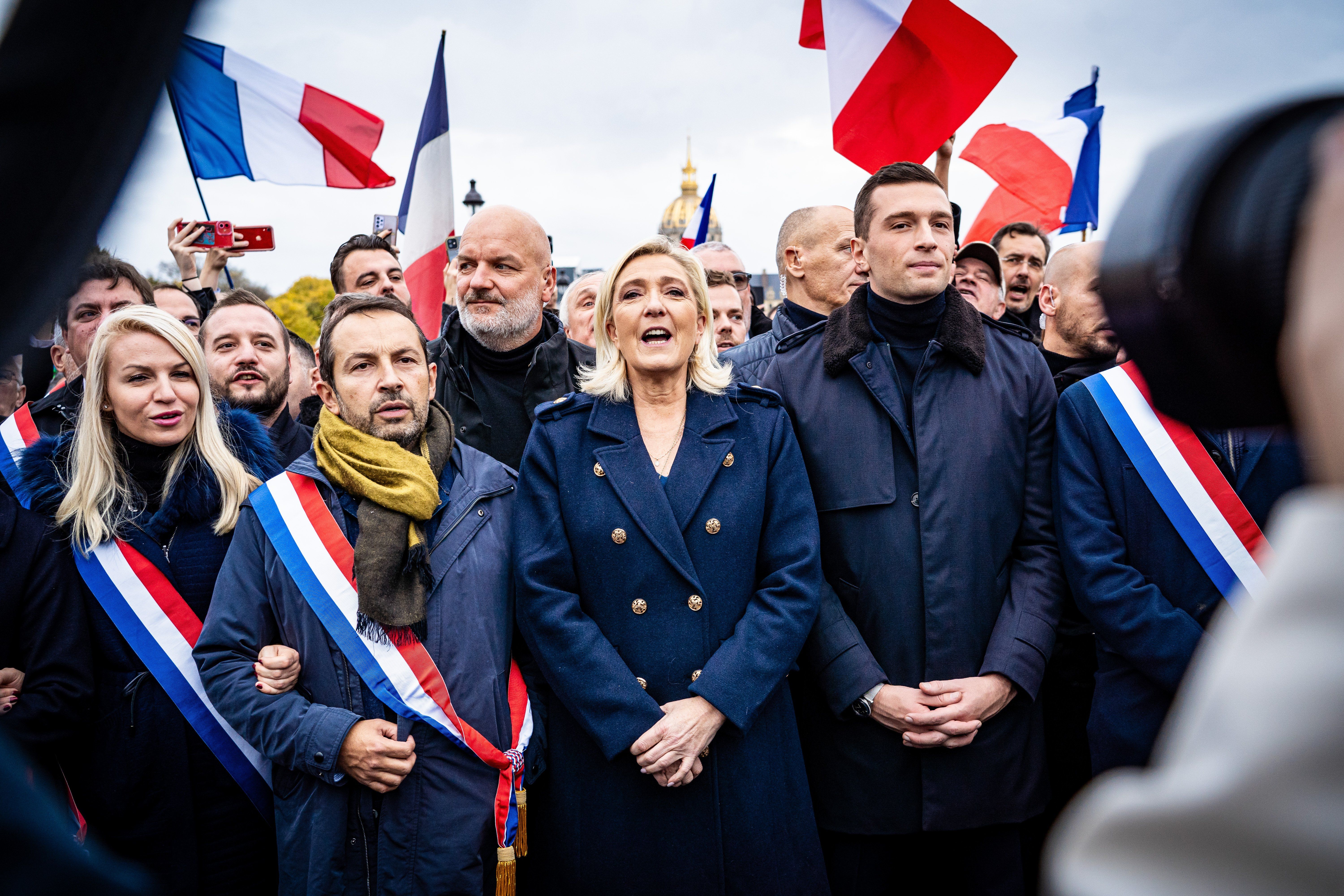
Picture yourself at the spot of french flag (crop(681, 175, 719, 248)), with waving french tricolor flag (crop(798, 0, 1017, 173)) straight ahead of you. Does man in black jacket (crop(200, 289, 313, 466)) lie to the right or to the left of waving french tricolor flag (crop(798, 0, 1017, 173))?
right

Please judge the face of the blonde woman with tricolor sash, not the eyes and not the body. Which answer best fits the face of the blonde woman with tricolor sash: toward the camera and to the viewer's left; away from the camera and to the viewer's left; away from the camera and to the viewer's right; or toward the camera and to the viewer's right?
toward the camera and to the viewer's right

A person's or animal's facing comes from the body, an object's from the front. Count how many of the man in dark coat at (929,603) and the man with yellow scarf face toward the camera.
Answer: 2

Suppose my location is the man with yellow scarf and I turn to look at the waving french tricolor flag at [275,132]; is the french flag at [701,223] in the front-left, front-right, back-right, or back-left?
front-right

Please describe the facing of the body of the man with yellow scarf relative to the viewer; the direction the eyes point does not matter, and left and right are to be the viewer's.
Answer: facing the viewer

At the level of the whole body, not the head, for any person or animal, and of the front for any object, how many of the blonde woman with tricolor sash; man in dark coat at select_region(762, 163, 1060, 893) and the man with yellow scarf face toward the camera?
3

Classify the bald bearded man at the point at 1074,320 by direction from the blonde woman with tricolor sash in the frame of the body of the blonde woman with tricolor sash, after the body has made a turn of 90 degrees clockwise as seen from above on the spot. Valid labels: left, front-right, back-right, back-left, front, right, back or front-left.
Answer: back

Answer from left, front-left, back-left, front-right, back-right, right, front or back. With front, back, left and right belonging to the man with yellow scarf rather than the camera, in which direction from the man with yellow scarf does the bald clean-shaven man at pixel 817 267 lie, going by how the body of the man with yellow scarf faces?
back-left

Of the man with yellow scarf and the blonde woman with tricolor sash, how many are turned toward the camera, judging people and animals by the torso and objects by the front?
2

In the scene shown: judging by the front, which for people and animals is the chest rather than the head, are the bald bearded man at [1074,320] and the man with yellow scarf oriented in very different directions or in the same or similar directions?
same or similar directions

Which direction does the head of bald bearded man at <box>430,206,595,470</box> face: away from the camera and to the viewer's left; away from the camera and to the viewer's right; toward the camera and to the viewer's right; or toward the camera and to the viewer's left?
toward the camera and to the viewer's left

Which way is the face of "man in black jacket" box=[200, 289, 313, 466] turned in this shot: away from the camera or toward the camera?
toward the camera

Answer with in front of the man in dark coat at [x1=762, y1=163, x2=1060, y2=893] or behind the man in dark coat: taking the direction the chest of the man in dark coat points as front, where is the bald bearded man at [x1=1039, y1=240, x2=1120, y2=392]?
behind

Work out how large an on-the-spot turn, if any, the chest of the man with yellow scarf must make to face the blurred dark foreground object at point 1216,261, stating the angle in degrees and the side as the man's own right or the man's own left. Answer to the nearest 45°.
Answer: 0° — they already face it

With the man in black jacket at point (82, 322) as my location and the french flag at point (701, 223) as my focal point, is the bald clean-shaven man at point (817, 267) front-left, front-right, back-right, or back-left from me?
front-right

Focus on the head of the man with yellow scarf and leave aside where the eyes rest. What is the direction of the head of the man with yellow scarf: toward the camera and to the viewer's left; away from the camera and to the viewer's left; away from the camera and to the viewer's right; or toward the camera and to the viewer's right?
toward the camera and to the viewer's right

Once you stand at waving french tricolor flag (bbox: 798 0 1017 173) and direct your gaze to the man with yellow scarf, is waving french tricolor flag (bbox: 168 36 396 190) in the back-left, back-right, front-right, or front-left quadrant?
front-right

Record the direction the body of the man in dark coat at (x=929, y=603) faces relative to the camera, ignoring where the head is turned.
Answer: toward the camera
